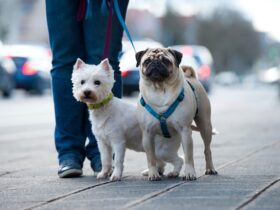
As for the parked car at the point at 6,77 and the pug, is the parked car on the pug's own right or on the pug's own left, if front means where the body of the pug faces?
on the pug's own right

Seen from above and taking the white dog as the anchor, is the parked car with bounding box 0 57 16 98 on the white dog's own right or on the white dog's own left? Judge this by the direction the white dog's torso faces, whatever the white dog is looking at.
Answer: on the white dog's own right

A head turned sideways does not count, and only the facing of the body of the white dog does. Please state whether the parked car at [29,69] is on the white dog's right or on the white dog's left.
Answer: on the white dog's right

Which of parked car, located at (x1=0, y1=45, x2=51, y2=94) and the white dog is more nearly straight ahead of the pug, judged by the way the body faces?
the white dog

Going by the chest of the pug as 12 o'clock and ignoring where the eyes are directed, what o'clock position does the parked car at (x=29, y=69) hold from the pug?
The parked car is roughly at 4 o'clock from the pug.

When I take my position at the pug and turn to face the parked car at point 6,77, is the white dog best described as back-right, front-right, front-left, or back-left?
front-left

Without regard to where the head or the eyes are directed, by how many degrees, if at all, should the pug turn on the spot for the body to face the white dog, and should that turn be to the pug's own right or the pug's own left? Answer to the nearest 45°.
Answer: approximately 45° to the pug's own right

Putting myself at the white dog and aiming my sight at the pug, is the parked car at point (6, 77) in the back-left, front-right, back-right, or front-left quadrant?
back-left

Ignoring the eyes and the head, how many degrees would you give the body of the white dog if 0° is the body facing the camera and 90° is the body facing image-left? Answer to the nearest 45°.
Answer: approximately 45°

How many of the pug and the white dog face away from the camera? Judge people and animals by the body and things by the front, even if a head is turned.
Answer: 0
